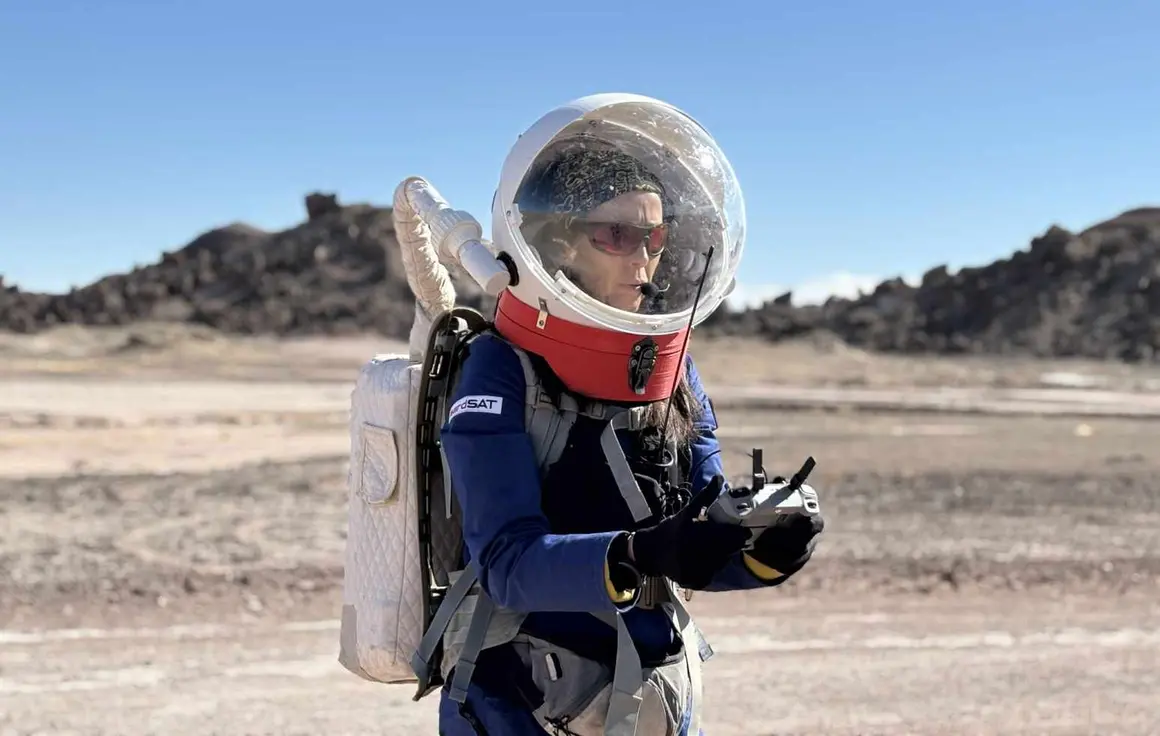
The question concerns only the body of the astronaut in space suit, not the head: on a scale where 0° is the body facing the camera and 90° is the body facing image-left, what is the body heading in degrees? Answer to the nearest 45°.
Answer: approximately 315°
